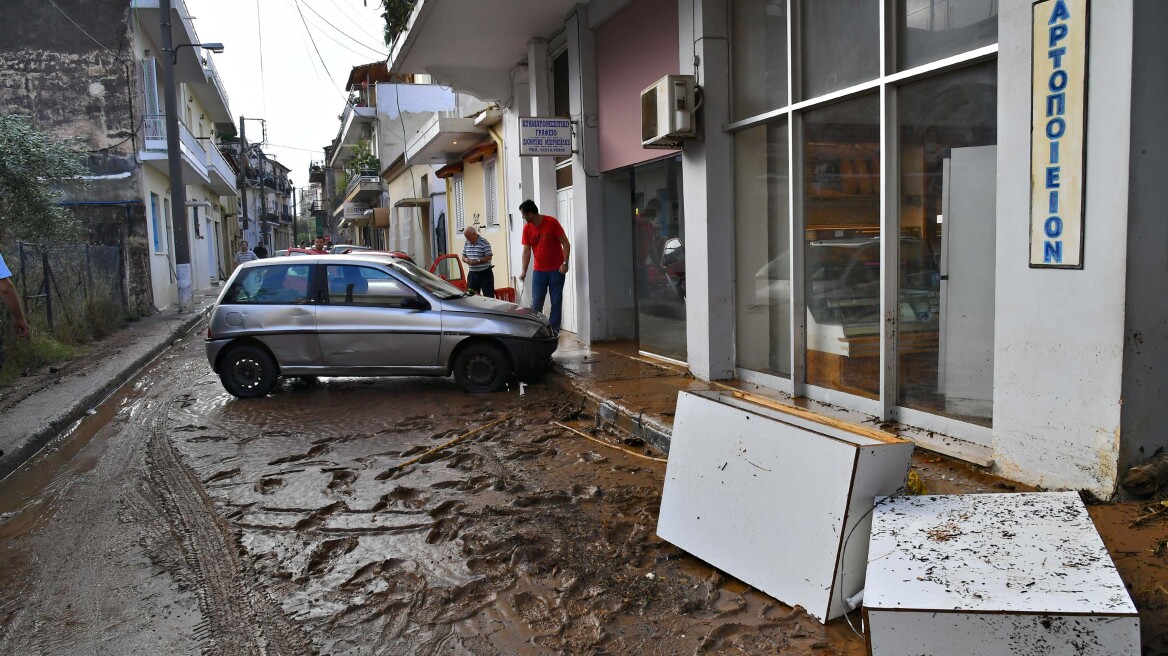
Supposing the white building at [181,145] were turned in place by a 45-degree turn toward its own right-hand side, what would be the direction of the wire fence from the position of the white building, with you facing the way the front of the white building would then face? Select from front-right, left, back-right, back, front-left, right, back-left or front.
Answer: front-right

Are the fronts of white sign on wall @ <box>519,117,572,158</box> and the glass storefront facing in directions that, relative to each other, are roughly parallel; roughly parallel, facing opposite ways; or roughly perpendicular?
roughly perpendicular

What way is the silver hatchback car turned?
to the viewer's right

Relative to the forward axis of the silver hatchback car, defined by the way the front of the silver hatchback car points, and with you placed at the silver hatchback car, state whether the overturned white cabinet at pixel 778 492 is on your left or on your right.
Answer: on your right

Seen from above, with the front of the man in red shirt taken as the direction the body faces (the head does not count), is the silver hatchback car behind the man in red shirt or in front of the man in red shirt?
in front

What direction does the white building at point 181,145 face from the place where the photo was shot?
facing to the right of the viewer

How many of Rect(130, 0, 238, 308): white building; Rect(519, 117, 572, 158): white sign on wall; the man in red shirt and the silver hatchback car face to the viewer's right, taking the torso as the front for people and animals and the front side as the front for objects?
2

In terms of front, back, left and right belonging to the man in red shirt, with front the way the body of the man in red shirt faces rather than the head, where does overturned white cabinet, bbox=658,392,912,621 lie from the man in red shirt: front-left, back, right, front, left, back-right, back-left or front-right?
front-left

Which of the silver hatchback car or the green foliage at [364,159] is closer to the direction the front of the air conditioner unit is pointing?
the silver hatchback car

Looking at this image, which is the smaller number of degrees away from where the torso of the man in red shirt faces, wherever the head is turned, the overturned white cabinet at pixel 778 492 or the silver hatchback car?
the silver hatchback car

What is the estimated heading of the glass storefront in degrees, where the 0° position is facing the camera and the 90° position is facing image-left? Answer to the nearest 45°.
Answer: approximately 45°

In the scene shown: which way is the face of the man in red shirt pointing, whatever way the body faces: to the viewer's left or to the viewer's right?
to the viewer's left

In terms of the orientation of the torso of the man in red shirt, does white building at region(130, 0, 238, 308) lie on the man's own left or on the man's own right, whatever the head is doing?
on the man's own right
